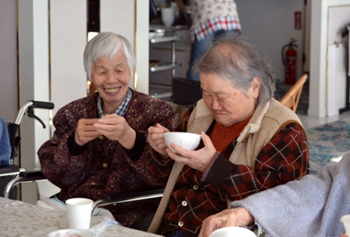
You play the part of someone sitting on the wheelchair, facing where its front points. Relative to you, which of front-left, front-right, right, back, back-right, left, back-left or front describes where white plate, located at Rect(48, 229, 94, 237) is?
left

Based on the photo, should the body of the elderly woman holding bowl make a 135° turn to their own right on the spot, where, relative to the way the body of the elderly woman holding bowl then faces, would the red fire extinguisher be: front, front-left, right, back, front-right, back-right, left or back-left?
front

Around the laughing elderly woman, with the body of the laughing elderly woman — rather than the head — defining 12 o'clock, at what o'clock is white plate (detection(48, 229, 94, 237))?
The white plate is roughly at 12 o'clock from the laughing elderly woman.

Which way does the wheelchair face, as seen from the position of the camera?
facing to the left of the viewer

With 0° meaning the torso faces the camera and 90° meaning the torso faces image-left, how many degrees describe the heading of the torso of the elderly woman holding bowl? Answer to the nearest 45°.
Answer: approximately 45°

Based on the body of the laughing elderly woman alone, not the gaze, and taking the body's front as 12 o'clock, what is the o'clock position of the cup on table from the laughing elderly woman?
The cup on table is roughly at 12 o'clock from the laughing elderly woman.

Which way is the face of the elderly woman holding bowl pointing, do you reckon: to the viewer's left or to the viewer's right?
to the viewer's left
